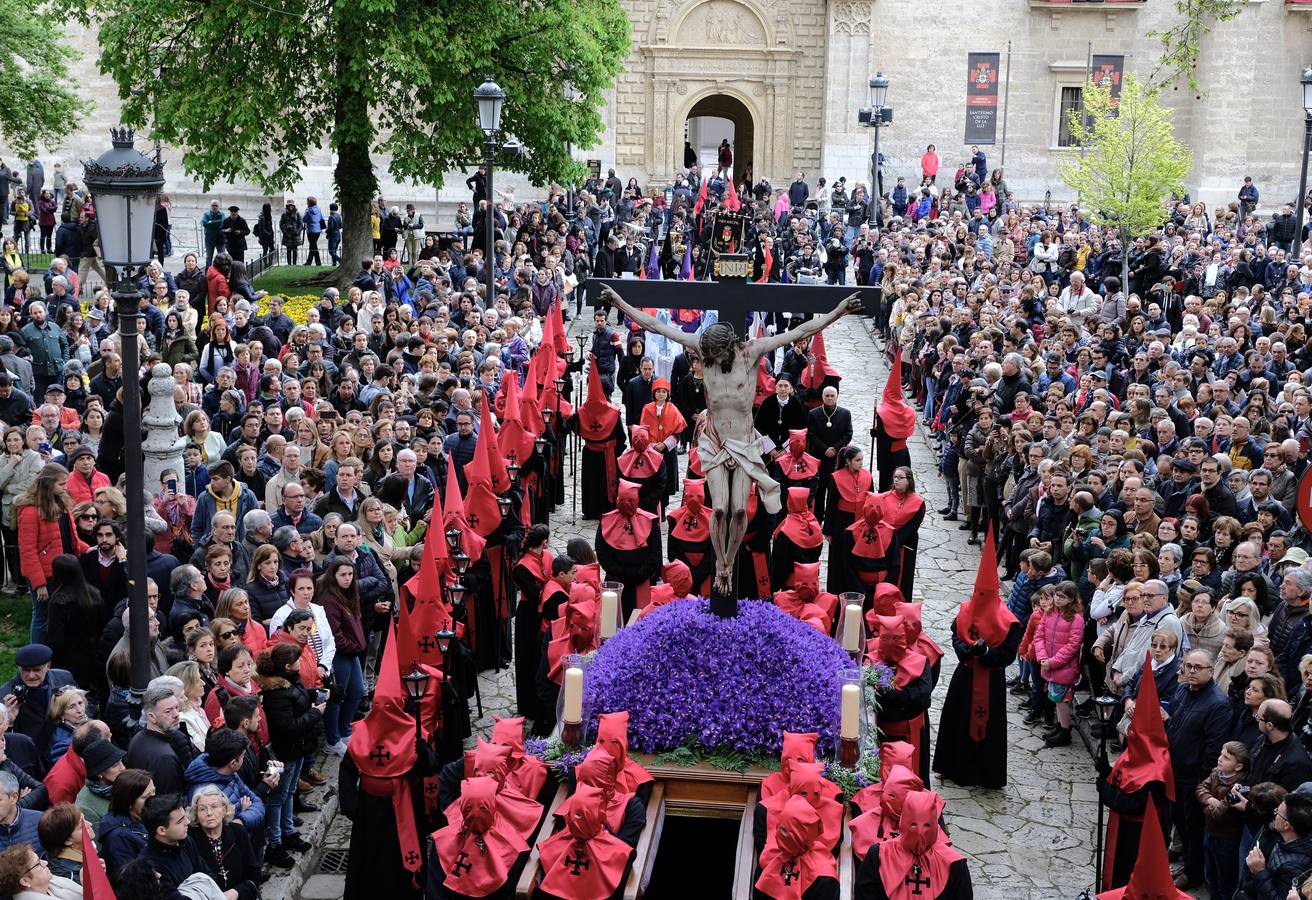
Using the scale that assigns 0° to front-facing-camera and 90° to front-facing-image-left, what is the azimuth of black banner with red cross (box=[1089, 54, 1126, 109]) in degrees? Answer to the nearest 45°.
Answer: approximately 0°

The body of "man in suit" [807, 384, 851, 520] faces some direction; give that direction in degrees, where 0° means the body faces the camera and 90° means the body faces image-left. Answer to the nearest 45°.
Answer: approximately 0°

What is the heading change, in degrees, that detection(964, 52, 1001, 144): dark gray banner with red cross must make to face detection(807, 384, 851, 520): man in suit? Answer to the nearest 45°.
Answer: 0° — it already faces them

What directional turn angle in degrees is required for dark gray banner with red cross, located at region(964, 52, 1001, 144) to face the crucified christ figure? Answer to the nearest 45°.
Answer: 0° — it already faces it

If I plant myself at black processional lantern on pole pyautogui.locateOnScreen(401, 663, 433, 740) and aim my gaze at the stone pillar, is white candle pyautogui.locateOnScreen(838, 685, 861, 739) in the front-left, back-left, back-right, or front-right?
back-right

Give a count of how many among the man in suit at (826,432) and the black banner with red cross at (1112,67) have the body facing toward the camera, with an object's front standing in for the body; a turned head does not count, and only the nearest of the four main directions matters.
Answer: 2
